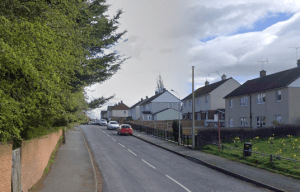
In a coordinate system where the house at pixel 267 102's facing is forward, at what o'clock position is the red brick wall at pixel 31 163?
The red brick wall is roughly at 11 o'clock from the house.

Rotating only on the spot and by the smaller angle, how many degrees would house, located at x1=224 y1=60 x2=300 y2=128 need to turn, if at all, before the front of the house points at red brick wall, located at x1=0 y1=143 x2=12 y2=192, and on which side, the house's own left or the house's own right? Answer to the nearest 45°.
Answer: approximately 45° to the house's own left

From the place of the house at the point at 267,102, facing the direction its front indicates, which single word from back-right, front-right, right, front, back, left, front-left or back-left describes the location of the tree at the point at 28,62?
front-left

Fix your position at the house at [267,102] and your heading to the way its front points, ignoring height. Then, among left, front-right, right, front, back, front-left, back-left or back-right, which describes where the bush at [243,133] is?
front-left

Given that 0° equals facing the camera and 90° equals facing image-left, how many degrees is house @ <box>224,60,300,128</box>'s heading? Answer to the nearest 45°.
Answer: approximately 45°
